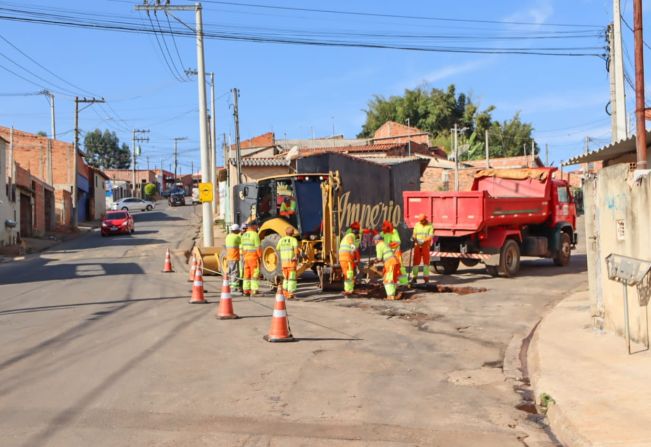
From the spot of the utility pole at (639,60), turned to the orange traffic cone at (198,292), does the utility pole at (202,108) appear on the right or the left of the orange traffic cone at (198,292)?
right

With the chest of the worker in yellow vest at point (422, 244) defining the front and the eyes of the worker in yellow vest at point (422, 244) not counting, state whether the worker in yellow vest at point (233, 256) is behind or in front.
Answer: in front

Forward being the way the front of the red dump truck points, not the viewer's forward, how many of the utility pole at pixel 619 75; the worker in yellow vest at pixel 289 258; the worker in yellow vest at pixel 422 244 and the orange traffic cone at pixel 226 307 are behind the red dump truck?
3

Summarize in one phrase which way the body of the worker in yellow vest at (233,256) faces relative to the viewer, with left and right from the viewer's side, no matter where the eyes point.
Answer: facing away from the viewer and to the right of the viewer

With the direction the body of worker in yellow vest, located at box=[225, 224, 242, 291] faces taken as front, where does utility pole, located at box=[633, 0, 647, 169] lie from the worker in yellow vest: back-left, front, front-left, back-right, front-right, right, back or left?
right

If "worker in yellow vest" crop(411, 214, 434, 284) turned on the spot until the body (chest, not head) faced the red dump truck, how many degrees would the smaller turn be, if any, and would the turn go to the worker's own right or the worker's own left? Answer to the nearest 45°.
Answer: approximately 180°

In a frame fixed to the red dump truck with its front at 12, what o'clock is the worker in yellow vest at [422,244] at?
The worker in yellow vest is roughly at 6 o'clock from the red dump truck.

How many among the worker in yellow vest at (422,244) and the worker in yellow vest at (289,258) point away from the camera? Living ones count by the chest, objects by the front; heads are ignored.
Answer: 1

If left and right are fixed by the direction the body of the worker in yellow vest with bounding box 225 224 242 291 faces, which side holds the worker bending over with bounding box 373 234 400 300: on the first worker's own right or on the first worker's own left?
on the first worker's own right

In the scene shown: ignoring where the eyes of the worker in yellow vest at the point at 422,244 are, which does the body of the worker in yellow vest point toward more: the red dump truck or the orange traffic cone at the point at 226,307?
the orange traffic cone

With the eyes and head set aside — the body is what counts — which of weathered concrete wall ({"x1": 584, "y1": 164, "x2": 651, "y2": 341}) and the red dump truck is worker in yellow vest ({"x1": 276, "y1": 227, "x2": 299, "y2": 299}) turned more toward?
the red dump truck

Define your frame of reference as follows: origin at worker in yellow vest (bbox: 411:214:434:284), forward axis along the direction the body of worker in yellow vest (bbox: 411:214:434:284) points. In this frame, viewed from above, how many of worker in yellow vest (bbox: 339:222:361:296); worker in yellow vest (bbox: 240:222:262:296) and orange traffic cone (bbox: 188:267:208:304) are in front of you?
3

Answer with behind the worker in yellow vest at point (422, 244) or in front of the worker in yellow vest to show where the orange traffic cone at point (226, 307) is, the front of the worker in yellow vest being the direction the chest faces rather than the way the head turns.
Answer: in front

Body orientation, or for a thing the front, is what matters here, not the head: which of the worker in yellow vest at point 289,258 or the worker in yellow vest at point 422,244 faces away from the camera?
the worker in yellow vest at point 289,258

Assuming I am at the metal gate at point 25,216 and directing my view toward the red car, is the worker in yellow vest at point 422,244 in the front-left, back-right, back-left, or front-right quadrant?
front-right

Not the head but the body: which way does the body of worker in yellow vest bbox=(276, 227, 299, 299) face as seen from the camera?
away from the camera
